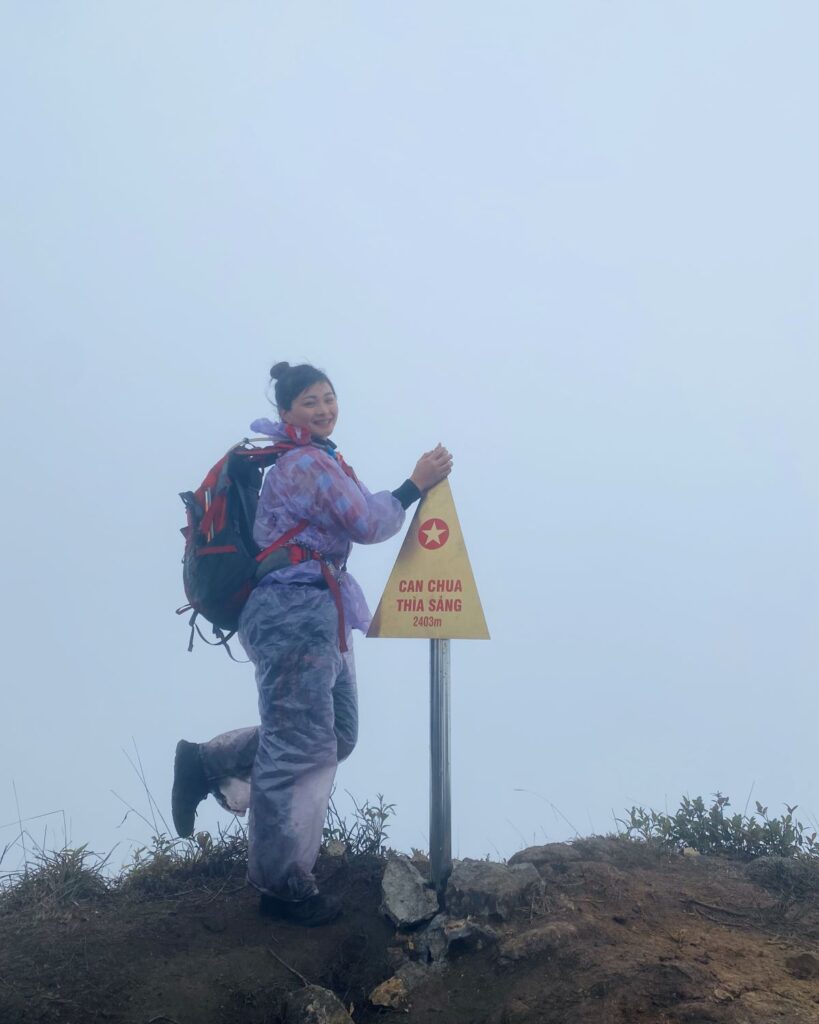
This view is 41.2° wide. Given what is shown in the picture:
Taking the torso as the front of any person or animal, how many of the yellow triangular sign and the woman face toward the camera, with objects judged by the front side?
1

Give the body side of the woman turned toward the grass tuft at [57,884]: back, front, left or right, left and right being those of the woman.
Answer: back

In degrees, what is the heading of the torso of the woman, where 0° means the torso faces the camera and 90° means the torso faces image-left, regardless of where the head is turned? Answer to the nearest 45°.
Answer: approximately 270°

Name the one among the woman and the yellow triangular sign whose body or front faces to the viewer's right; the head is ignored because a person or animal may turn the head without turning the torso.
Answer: the woman

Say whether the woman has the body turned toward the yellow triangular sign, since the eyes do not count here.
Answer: yes

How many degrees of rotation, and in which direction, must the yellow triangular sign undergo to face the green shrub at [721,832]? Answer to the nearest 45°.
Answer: approximately 135° to its left

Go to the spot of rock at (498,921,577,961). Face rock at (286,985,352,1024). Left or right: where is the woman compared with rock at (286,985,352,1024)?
right

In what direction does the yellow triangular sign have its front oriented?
toward the camera

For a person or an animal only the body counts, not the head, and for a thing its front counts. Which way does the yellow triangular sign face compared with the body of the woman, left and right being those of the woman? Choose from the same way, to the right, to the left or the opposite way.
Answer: to the right
